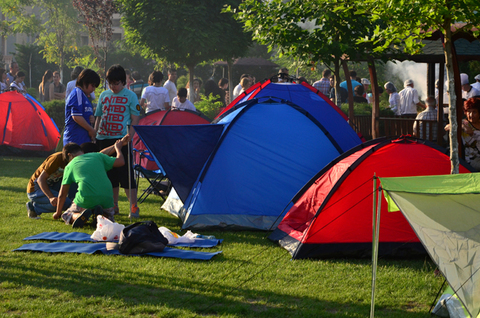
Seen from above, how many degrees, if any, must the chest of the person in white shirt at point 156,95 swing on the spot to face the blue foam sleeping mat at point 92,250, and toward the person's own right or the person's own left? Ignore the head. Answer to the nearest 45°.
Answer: approximately 180°

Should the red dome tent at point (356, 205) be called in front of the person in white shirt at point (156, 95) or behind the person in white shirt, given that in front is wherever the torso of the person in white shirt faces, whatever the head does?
behind

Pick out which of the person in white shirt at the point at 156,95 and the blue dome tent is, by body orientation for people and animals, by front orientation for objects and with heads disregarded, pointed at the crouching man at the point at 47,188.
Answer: the blue dome tent

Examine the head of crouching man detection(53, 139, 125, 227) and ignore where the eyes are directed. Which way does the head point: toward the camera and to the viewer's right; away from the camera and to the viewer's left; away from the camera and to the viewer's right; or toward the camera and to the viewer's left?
away from the camera and to the viewer's left

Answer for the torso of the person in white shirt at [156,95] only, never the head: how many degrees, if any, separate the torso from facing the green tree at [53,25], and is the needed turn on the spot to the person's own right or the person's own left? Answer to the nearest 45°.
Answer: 0° — they already face it

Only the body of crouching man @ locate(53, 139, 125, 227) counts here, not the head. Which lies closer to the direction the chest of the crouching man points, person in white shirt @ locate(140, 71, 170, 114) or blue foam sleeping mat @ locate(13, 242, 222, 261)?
the person in white shirt

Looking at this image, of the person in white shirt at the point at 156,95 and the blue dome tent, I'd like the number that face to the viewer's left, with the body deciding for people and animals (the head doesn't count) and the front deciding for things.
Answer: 1

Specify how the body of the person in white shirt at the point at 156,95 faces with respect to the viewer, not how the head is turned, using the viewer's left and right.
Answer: facing away from the viewer

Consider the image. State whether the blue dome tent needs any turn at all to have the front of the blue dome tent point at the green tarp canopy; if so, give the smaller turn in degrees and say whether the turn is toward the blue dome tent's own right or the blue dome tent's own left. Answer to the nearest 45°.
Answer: approximately 90° to the blue dome tent's own left

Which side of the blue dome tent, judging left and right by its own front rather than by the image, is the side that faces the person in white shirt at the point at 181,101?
right

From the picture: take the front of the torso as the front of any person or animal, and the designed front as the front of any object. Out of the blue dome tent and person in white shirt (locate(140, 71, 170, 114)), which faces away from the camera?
the person in white shirt

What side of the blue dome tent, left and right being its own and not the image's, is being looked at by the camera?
left

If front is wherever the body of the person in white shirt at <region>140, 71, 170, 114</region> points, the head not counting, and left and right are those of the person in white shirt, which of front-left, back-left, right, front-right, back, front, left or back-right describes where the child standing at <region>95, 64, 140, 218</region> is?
back

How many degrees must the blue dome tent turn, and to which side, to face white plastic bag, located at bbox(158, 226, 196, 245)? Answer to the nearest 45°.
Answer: approximately 45° to its left

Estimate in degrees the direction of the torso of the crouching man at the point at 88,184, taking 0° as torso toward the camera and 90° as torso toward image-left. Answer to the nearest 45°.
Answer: approximately 135°
